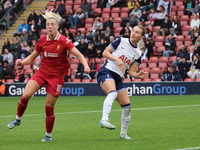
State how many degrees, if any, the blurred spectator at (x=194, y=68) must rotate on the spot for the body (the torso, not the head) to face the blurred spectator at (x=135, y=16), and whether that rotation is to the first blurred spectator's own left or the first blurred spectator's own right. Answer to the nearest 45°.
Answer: approximately 90° to the first blurred spectator's own right

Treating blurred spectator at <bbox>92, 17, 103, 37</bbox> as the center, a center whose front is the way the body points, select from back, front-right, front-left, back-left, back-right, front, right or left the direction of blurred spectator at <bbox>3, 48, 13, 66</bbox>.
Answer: front-right

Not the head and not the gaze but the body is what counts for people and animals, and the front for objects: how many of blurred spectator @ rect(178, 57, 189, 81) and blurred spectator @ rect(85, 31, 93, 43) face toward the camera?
2

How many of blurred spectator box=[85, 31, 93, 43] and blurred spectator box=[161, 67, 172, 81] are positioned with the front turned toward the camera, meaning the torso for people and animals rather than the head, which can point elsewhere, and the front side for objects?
2

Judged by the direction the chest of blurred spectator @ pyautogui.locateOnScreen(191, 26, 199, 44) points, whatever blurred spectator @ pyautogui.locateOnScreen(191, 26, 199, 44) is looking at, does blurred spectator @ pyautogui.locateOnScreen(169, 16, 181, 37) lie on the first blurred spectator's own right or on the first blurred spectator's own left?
on the first blurred spectator's own right

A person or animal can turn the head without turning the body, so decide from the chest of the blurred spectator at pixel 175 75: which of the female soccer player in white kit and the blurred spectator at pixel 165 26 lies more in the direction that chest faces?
the female soccer player in white kit

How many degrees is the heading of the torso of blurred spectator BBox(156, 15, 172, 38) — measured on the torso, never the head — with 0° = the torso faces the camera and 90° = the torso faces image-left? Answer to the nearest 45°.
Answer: approximately 45°

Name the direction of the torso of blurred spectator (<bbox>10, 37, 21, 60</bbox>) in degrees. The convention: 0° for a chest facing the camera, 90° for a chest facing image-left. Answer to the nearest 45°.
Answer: approximately 0°

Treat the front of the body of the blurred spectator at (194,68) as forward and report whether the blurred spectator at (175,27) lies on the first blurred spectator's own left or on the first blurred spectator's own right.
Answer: on the first blurred spectator's own right

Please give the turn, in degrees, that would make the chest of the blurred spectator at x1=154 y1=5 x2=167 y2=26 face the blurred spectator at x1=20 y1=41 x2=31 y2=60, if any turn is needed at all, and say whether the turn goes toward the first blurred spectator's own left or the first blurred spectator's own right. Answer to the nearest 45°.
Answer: approximately 45° to the first blurred spectator's own right

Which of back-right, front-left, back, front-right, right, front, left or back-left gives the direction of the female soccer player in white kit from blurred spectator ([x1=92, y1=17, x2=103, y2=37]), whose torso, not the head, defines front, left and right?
front-left

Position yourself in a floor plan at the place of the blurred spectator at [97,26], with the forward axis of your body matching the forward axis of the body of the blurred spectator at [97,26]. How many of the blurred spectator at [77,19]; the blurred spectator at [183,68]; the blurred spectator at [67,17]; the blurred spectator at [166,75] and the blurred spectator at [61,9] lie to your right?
3

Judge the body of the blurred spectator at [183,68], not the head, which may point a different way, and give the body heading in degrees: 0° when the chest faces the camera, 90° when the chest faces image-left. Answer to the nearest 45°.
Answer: approximately 0°

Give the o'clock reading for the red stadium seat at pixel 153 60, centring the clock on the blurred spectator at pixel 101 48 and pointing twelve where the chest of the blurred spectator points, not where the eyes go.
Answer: The red stadium seat is roughly at 10 o'clock from the blurred spectator.

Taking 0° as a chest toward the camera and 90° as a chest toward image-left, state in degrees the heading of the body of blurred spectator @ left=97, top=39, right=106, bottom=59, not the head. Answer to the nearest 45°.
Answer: approximately 45°
